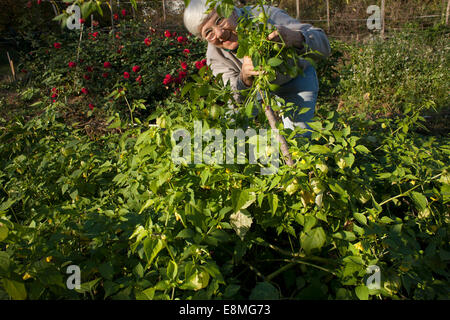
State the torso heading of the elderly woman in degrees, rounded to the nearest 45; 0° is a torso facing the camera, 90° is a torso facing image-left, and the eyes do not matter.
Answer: approximately 0°

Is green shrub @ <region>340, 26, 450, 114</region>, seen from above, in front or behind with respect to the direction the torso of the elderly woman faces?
behind
